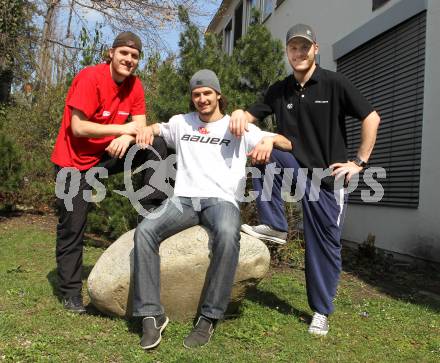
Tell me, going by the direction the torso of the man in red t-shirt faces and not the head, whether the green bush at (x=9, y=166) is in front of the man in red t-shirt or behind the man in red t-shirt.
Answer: behind

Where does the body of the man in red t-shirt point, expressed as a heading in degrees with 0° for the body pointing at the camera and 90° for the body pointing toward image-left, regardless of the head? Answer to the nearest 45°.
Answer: approximately 315°
